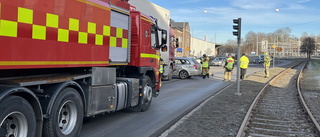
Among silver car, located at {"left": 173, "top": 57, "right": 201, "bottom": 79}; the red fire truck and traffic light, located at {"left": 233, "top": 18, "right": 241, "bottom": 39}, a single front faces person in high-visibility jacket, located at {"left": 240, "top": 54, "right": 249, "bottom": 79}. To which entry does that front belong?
the red fire truck

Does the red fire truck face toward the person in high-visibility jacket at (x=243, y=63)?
yes

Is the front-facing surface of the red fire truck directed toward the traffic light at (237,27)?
yes

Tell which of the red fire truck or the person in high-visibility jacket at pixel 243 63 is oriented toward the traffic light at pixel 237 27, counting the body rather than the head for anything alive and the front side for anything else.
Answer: the red fire truck

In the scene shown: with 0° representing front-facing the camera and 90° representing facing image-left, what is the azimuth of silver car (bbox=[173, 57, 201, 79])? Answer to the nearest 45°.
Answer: approximately 135°

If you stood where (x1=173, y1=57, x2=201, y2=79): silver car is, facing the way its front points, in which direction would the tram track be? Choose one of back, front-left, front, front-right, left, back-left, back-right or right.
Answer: back-left
